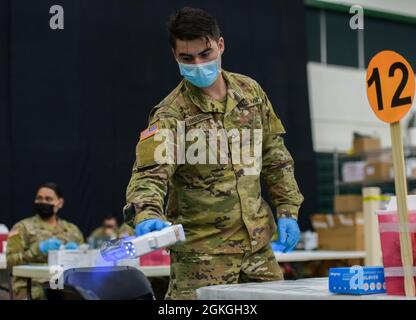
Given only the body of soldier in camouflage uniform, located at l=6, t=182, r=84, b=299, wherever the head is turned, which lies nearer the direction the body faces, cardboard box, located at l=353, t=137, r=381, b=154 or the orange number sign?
the orange number sign

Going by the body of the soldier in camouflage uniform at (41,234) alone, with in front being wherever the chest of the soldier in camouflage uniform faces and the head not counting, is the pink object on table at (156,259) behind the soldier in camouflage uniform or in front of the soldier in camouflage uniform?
in front

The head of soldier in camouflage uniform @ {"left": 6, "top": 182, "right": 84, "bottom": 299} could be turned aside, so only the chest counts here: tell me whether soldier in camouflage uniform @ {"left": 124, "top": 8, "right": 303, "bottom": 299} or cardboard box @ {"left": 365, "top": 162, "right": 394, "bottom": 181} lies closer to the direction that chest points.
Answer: the soldier in camouflage uniform

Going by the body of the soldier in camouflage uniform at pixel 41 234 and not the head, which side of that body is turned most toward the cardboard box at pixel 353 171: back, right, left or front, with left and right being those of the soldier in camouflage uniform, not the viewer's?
left

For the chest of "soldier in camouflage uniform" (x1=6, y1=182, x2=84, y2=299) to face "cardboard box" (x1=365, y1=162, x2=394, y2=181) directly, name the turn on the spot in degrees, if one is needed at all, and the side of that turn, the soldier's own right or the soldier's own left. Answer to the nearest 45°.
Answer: approximately 90° to the soldier's own left

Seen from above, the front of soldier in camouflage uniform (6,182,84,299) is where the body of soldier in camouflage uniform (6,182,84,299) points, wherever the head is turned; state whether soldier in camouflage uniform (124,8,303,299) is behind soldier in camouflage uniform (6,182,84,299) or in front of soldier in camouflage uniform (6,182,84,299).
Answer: in front

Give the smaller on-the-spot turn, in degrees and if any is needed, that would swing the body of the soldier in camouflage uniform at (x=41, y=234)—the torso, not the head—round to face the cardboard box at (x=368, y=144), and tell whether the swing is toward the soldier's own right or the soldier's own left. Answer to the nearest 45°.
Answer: approximately 90° to the soldier's own left

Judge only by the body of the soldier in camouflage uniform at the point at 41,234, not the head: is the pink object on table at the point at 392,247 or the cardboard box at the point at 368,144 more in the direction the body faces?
the pink object on table

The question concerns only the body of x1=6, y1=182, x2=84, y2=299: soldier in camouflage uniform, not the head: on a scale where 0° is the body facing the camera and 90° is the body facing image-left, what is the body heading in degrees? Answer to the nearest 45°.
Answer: approximately 315°
